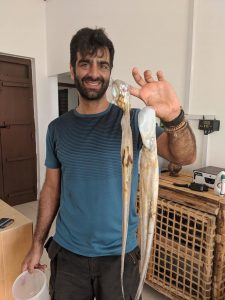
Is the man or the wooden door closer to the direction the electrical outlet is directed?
the man

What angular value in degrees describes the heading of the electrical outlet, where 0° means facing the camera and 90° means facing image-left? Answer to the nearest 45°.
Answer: approximately 0°

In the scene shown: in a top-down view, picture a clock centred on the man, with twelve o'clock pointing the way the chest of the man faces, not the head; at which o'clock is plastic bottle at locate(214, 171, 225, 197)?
The plastic bottle is roughly at 8 o'clock from the man.

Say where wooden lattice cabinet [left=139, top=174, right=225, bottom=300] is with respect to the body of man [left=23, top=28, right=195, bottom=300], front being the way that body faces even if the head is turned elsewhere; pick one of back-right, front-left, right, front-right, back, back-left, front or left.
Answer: back-left

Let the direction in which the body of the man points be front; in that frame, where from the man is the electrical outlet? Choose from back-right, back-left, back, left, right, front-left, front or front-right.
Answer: back-left

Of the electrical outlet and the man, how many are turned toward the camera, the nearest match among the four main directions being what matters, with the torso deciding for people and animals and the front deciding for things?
2

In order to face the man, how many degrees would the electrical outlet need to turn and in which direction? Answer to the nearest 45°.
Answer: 0° — it already faces them
